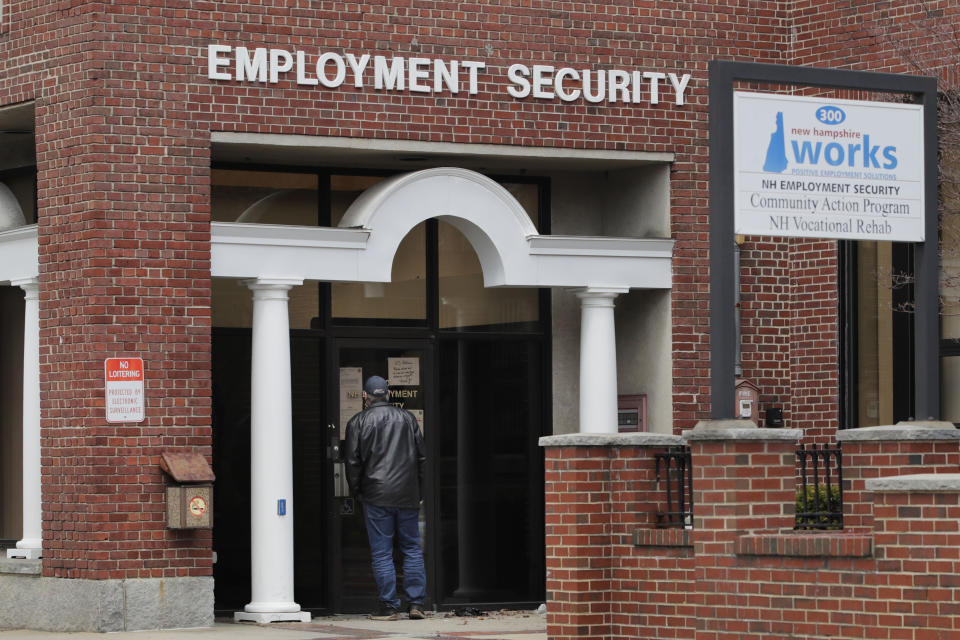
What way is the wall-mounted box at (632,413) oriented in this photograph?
toward the camera

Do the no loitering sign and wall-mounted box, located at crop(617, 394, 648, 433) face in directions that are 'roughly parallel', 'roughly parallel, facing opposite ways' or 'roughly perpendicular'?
roughly parallel

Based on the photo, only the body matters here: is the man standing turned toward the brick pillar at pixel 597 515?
no

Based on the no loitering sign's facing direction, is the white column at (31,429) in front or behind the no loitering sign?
behind

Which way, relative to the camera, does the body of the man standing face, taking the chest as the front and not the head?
away from the camera

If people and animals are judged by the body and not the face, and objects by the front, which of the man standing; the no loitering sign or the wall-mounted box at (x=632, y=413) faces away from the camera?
the man standing

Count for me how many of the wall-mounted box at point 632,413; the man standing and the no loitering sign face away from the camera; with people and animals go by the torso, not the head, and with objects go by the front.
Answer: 1

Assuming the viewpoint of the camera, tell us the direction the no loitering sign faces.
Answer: facing the viewer

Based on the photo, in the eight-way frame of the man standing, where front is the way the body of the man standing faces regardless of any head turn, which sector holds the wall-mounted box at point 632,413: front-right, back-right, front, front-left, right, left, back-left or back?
front-right

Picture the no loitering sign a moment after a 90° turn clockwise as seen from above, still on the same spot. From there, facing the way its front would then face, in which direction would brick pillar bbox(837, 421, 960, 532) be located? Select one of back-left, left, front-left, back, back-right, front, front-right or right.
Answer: back-left

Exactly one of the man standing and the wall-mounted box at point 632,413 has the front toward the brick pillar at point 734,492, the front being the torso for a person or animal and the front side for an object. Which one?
the wall-mounted box
